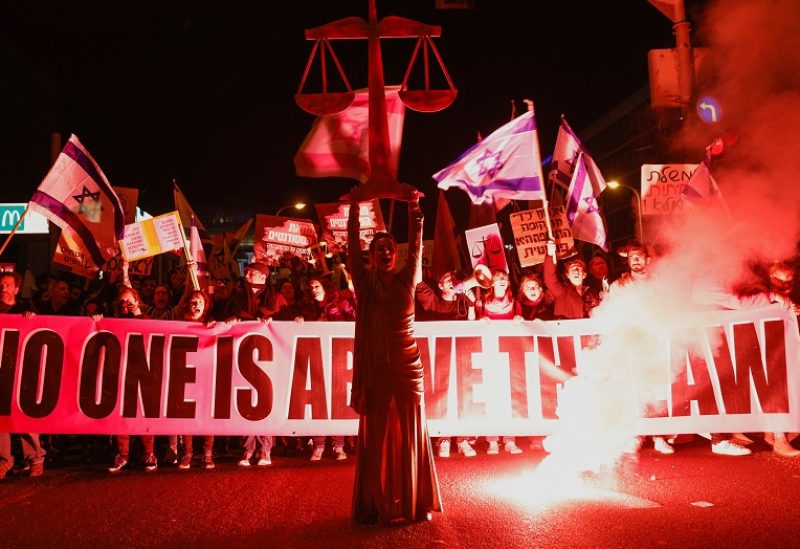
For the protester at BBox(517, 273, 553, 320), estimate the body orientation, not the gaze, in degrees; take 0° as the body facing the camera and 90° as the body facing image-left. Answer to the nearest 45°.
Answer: approximately 0°

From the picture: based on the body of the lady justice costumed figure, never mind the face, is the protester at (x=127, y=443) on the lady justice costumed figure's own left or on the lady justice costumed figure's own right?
on the lady justice costumed figure's own right

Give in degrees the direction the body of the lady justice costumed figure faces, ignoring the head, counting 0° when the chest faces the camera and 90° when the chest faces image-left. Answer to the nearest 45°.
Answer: approximately 0°

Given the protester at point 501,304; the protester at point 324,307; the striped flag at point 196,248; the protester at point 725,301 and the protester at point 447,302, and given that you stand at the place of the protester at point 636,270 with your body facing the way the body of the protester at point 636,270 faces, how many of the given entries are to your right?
4

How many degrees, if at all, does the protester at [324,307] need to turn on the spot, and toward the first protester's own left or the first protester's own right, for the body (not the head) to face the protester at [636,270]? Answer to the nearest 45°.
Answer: approximately 90° to the first protester's own left

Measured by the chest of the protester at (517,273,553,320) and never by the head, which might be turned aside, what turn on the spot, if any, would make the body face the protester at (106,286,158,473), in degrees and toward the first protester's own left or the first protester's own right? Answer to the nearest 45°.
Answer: approximately 90° to the first protester's own right

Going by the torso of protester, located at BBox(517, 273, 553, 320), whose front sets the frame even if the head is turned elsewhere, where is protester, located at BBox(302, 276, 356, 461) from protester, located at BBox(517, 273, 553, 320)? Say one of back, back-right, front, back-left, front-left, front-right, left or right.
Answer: right

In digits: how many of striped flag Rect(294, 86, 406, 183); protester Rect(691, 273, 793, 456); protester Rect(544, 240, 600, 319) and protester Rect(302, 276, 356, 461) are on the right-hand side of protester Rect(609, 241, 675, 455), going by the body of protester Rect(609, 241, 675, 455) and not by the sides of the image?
3

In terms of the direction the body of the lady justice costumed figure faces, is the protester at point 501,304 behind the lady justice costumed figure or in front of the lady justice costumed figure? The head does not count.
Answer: behind

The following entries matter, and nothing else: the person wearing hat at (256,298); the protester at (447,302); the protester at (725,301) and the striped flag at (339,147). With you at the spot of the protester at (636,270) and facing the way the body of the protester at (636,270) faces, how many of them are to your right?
3
